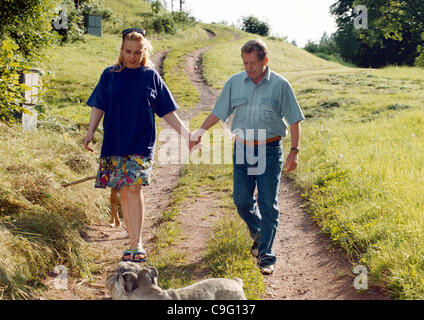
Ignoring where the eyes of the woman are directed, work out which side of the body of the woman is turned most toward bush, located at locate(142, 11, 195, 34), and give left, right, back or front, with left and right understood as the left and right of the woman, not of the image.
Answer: back

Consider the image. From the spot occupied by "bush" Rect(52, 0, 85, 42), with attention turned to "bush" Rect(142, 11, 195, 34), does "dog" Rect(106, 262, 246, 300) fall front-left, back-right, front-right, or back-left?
back-right

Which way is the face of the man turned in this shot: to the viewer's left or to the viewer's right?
to the viewer's left

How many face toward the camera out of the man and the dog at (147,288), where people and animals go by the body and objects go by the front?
1

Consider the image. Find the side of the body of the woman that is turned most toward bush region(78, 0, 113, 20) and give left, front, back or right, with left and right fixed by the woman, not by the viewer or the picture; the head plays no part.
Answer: back

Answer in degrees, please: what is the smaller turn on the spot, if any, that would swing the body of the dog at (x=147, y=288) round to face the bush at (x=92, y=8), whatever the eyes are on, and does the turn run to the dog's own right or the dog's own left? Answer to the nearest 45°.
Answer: approximately 90° to the dog's own right

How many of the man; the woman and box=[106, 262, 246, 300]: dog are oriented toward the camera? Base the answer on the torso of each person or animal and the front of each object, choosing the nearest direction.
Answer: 2

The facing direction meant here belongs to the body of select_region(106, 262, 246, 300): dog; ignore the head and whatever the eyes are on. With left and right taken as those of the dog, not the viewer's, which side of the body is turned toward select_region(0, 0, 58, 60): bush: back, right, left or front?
right

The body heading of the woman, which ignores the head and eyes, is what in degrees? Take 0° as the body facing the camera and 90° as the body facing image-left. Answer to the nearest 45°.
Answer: approximately 0°

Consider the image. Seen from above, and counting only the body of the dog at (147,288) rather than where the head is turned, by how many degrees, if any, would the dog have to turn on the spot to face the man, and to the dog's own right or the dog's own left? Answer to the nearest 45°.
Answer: approximately 135° to the dog's own right

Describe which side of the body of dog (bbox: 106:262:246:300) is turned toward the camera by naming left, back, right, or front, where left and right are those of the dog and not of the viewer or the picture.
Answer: left

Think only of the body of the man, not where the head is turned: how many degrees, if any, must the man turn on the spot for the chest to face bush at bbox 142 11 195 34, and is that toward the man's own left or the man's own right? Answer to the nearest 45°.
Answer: approximately 180°
